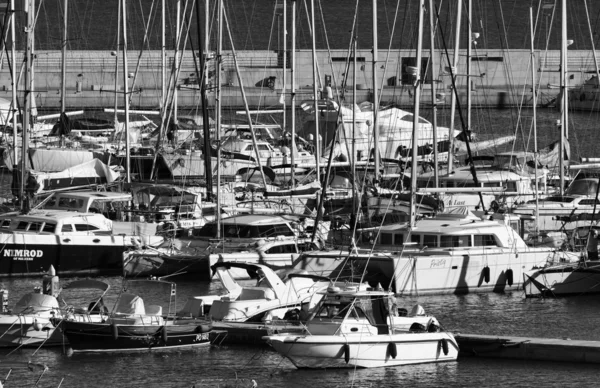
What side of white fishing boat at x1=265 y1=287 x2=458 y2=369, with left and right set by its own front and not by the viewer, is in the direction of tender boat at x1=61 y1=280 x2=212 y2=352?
front

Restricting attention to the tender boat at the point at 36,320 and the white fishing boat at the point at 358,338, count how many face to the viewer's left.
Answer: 2

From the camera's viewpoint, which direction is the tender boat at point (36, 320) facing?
to the viewer's left

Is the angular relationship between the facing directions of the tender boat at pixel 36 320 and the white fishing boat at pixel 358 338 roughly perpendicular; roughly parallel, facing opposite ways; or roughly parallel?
roughly parallel

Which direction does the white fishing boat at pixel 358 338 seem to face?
to the viewer's left

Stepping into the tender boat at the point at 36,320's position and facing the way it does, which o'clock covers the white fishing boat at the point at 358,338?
The white fishing boat is roughly at 7 o'clock from the tender boat.

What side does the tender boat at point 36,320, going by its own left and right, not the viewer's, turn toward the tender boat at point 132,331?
back
